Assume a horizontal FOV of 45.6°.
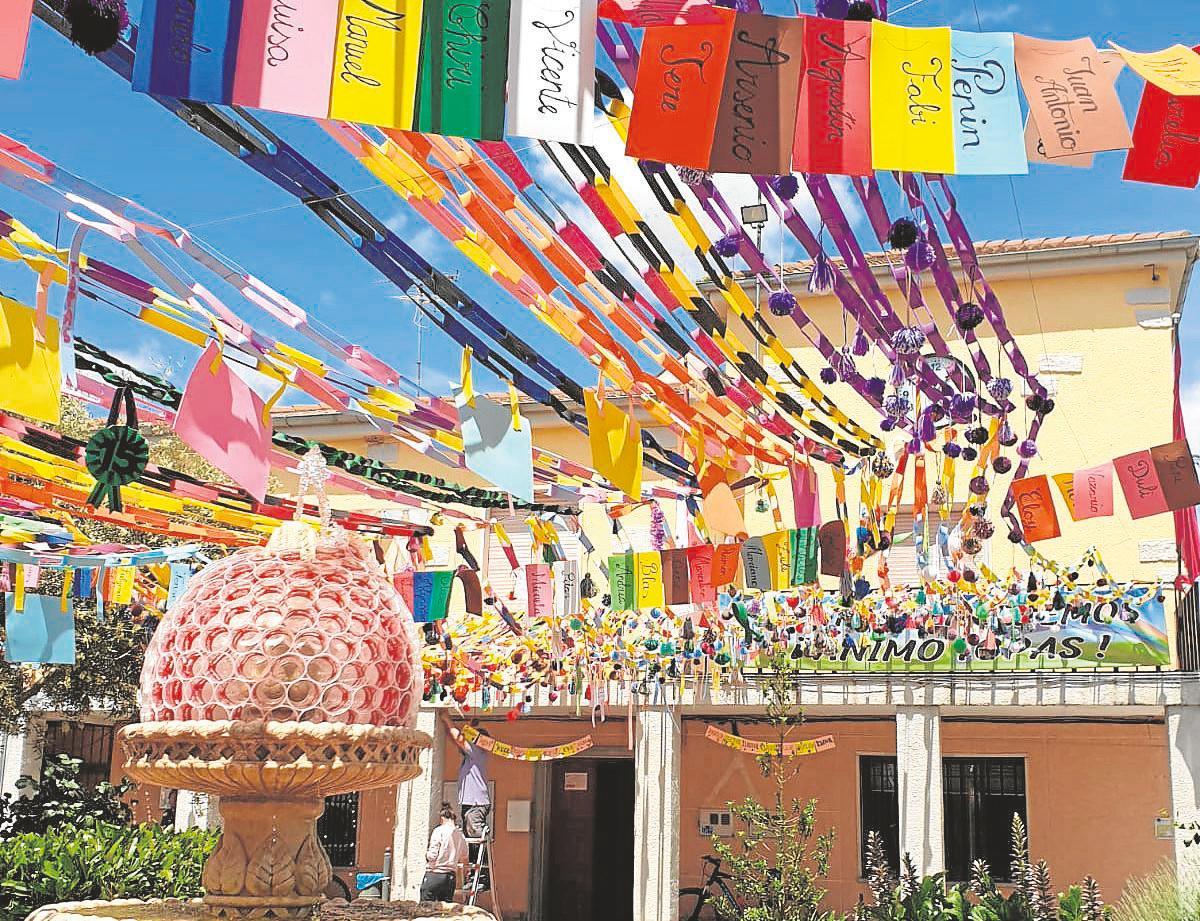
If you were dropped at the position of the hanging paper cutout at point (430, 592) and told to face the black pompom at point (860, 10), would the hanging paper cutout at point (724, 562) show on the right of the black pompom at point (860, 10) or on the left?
left

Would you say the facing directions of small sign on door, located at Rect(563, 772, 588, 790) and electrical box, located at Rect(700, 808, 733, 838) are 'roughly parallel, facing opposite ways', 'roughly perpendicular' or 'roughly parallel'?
roughly parallel

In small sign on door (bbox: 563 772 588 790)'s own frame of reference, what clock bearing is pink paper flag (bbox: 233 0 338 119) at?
The pink paper flag is roughly at 12 o'clock from the small sign on door.

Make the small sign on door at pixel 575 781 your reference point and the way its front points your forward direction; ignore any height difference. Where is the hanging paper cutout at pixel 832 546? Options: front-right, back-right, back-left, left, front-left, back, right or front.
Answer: front

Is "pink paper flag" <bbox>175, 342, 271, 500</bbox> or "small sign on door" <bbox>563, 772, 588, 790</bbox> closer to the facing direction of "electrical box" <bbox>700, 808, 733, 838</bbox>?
the pink paper flag

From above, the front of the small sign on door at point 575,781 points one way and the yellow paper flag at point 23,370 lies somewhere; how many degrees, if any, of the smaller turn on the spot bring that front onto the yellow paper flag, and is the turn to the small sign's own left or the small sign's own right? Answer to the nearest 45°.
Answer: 0° — it already faces it

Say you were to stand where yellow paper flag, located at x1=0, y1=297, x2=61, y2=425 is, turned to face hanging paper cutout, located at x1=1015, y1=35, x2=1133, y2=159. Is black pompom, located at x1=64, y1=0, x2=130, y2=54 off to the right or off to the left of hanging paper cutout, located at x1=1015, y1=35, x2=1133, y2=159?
right

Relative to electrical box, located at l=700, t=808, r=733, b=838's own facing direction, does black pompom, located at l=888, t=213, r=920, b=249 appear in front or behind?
in front

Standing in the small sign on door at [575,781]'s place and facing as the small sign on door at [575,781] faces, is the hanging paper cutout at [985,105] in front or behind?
in front

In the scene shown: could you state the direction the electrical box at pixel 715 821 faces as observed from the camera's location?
facing the viewer

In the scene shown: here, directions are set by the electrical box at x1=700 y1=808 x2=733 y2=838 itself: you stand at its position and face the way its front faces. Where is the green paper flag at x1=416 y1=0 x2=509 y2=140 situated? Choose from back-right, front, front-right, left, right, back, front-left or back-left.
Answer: front

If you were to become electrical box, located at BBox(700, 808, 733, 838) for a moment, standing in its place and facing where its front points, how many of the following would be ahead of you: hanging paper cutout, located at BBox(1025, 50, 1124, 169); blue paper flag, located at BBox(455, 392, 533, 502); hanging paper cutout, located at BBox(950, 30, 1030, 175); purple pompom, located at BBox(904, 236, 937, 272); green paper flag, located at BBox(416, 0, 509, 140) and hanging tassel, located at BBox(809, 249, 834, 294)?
6

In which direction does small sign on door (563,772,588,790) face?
toward the camera

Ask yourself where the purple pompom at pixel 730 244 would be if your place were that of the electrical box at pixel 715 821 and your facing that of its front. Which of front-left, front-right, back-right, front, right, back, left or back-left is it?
front

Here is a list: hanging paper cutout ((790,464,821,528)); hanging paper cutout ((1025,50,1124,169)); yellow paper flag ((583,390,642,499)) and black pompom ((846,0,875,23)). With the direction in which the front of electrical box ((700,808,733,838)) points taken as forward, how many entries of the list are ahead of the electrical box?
4

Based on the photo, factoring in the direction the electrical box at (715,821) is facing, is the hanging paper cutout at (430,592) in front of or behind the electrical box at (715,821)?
in front

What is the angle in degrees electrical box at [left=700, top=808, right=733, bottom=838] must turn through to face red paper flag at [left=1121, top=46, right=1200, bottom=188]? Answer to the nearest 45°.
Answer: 0° — it already faces it
